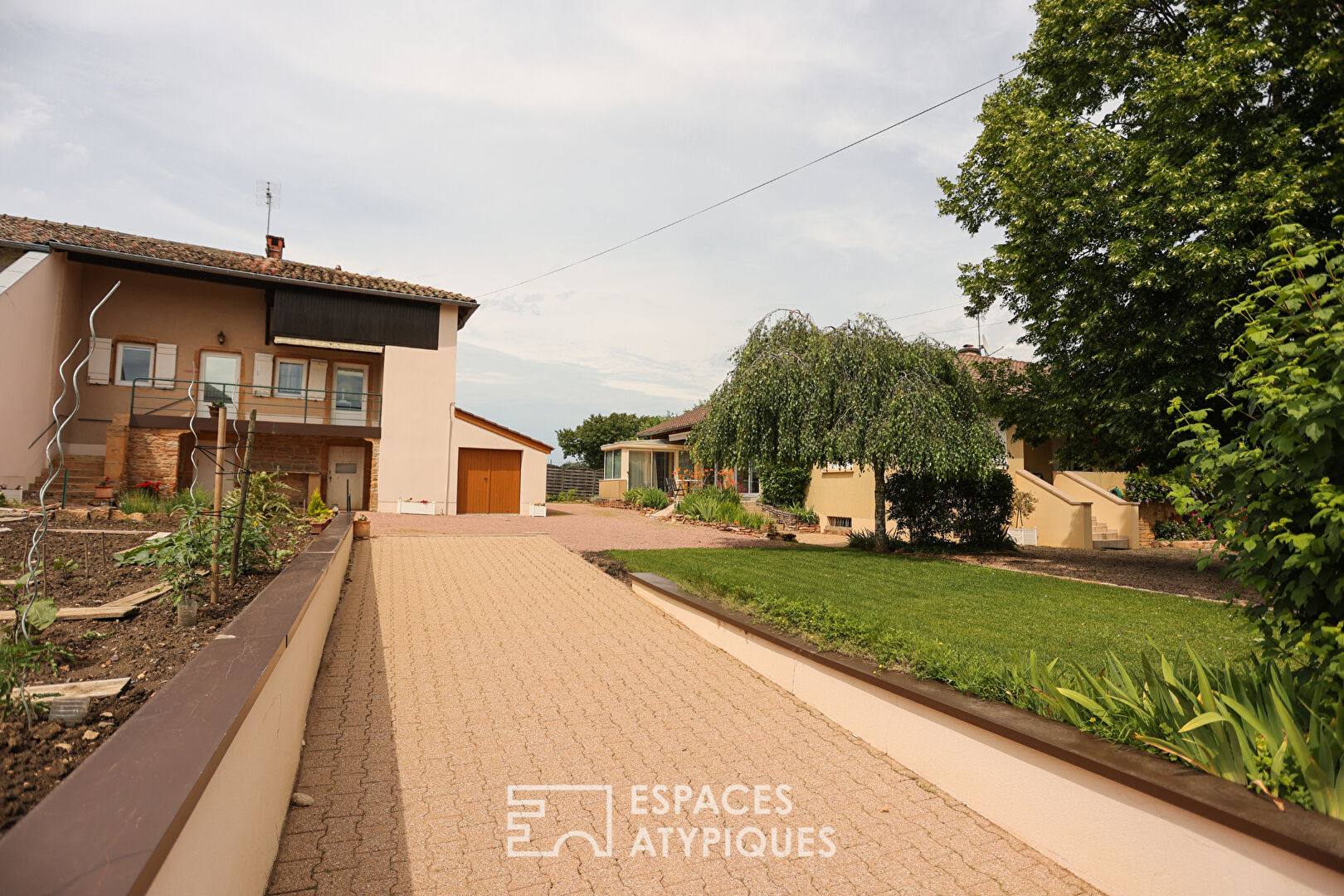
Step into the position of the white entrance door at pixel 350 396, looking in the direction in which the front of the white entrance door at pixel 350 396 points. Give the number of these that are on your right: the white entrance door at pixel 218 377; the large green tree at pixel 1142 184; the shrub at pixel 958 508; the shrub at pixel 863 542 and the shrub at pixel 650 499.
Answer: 1

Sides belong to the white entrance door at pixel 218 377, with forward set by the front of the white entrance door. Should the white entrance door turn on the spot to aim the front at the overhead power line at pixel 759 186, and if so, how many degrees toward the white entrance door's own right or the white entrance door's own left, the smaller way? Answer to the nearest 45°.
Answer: approximately 45° to the white entrance door's own left

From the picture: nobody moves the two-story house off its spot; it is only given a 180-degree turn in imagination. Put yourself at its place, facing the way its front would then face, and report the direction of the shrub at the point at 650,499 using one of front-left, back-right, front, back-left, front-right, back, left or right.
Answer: right

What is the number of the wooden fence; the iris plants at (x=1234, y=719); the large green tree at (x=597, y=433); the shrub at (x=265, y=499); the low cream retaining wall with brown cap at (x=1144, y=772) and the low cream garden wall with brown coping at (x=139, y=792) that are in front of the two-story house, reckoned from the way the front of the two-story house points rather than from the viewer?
4

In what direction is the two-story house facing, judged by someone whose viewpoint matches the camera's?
facing the viewer

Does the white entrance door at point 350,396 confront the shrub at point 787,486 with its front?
no

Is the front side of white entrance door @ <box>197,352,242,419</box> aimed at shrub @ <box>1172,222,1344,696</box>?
yes

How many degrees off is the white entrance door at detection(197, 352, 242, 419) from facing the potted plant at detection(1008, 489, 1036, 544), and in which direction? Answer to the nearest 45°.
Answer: approximately 45° to its left

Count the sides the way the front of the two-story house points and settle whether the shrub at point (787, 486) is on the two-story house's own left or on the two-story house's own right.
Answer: on the two-story house's own left

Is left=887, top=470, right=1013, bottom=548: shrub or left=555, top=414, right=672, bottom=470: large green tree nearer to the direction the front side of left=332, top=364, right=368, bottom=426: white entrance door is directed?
the shrub

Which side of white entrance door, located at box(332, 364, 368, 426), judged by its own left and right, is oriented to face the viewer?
front

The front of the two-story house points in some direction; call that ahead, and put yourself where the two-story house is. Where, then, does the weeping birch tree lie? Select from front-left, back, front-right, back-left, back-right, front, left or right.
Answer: front-left

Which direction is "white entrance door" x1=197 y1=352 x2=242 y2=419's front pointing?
toward the camera

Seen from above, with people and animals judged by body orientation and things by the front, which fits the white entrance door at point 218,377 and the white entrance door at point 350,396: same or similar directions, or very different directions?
same or similar directions

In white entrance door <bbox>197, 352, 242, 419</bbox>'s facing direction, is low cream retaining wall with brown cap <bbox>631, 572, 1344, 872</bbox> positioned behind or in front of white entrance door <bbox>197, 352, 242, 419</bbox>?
in front
